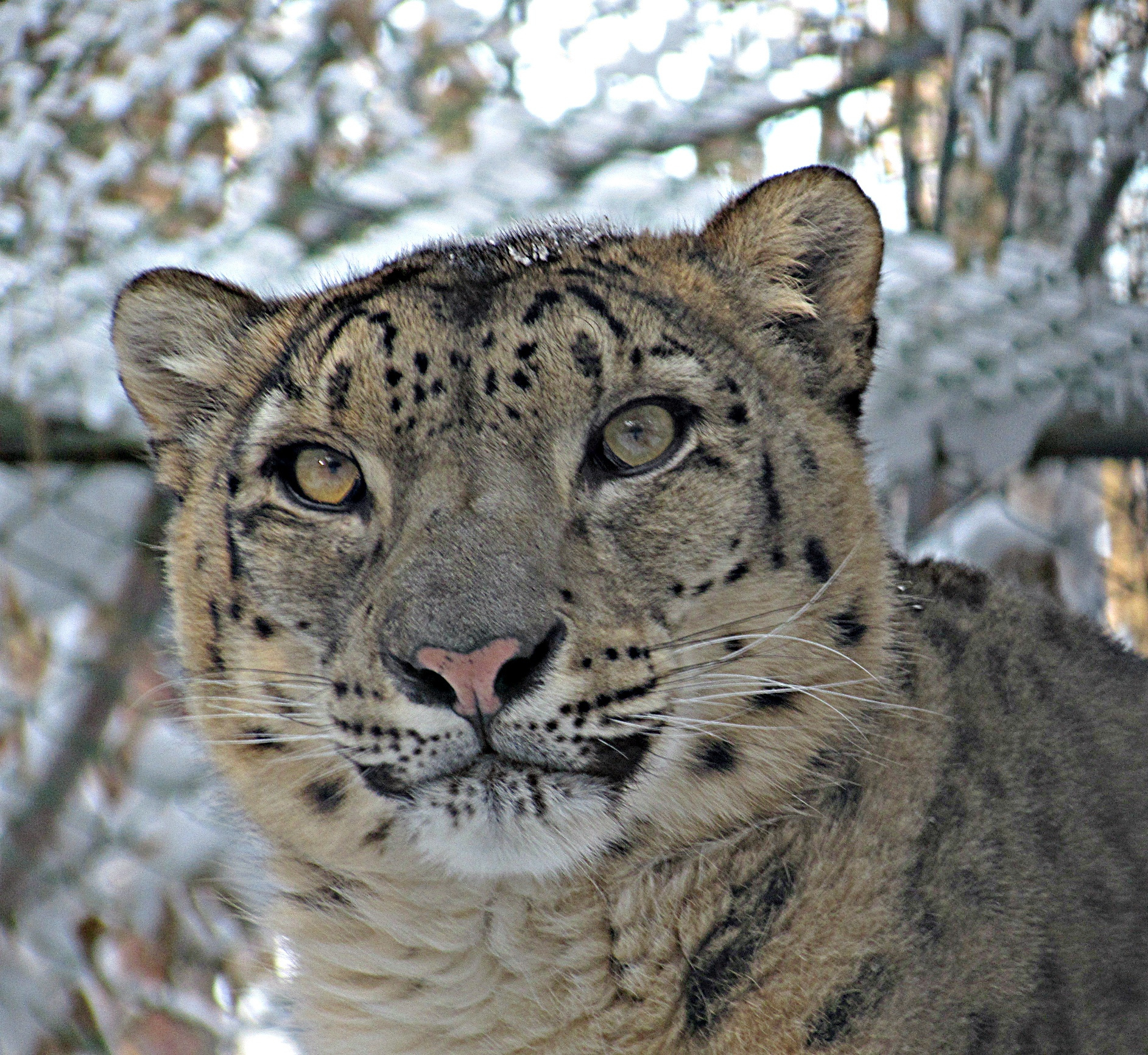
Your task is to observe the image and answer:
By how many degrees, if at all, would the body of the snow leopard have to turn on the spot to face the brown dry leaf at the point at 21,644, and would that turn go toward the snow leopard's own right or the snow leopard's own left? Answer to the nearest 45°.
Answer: approximately 90° to the snow leopard's own right

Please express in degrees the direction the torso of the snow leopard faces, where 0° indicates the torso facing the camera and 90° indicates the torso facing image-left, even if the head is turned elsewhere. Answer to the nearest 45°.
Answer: approximately 45°
